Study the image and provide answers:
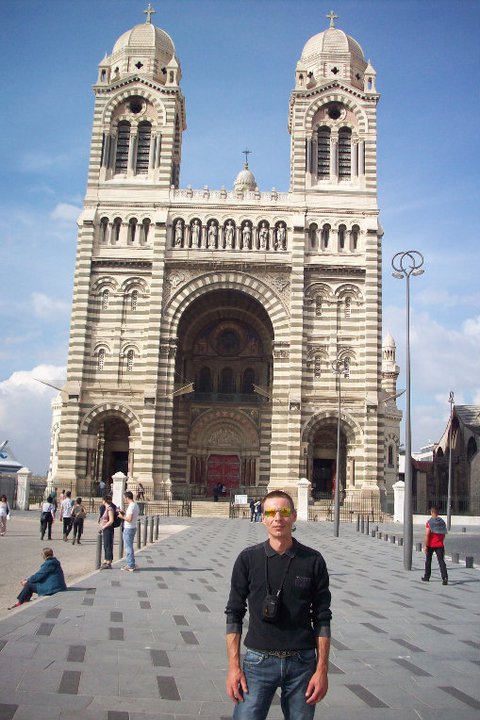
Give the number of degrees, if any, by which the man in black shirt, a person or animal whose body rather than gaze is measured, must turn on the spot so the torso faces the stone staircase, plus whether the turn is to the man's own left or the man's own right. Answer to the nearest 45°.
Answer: approximately 180°

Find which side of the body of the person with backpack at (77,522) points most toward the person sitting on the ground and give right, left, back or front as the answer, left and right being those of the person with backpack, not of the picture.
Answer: back

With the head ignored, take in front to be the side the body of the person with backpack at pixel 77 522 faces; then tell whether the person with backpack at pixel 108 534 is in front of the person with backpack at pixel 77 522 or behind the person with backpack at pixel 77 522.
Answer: behind

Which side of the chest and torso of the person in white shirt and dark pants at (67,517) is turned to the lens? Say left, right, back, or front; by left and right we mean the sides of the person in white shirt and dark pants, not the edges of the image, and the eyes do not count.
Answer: back

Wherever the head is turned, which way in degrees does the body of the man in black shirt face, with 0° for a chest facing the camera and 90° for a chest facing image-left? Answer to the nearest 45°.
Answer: approximately 0°

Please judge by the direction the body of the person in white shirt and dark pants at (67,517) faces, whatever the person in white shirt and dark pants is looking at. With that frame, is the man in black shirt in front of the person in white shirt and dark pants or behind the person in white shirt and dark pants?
behind

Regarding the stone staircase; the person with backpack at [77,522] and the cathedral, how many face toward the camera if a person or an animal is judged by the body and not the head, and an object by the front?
2

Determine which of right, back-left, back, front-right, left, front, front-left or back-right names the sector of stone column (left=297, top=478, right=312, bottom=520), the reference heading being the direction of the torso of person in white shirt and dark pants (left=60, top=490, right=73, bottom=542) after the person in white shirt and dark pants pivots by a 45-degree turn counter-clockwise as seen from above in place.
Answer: right

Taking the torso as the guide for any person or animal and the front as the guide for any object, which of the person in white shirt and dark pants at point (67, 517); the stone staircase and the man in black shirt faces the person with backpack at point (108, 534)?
the stone staircase

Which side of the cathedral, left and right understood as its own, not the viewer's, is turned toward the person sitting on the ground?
front

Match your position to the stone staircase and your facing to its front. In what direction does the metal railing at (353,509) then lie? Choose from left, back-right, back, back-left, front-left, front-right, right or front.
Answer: left

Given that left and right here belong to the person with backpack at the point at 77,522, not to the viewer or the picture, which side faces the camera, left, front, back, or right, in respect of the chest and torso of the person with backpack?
back
